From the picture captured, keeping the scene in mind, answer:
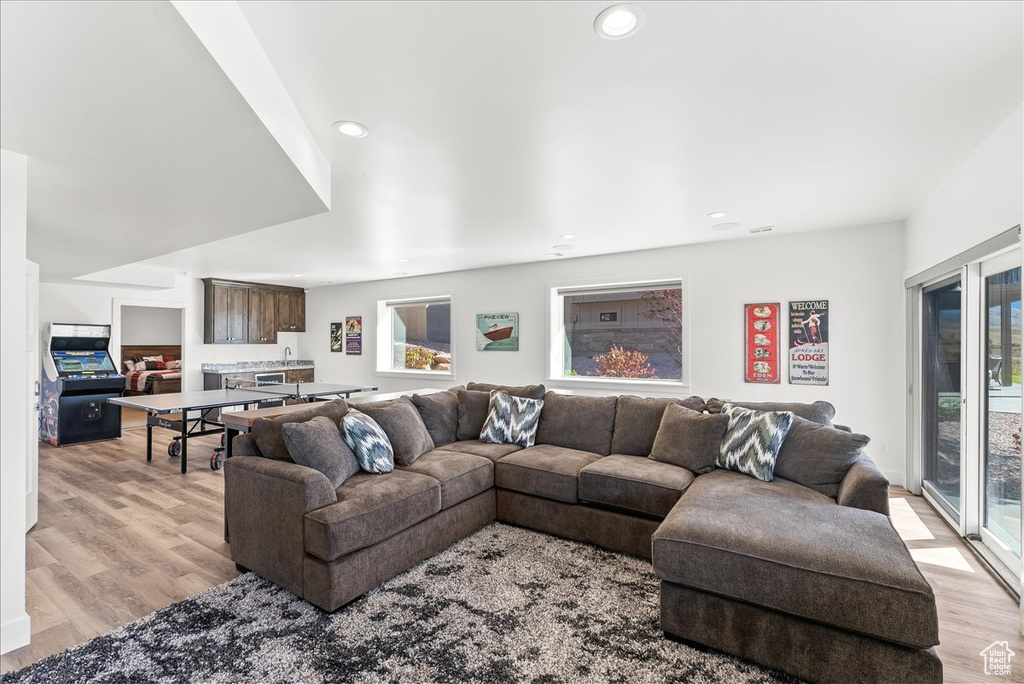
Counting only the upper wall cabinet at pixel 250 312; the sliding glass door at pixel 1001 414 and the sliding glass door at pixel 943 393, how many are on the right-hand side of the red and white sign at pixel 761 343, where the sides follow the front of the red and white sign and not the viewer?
1

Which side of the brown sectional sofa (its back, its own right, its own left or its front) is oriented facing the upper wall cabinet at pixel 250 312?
right

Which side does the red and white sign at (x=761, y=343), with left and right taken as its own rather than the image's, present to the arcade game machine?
right

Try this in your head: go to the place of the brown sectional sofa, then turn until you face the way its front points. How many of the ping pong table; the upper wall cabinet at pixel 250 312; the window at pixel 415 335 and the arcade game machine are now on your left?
0

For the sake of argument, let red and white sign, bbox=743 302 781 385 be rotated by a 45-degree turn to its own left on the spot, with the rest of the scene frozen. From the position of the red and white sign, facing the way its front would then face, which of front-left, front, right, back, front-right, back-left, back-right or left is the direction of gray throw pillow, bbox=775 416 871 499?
front-right

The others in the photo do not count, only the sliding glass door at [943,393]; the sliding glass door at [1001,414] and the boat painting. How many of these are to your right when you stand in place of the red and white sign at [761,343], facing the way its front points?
1

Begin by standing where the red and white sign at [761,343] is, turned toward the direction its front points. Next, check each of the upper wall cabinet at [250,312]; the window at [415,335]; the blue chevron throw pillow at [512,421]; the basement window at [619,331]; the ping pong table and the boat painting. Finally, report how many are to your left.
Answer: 0

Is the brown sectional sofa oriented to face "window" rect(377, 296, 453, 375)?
no

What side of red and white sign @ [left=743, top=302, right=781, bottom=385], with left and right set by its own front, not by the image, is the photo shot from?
front

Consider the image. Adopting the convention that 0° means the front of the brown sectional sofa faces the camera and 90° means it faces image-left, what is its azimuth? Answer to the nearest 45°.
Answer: approximately 45°

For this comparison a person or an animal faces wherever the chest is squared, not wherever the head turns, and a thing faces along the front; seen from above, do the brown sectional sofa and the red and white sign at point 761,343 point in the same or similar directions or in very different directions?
same or similar directions

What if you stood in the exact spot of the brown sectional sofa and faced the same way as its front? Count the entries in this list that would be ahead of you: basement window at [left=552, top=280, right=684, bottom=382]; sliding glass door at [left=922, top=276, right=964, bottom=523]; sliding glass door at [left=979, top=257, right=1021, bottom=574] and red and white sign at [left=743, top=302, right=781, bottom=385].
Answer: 0

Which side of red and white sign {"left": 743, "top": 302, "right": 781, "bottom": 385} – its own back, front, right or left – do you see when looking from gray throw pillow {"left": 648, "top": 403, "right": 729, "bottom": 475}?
front

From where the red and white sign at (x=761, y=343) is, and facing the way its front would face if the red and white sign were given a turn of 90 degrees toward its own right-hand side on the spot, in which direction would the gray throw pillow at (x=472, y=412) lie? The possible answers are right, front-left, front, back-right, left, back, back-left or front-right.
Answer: front-left

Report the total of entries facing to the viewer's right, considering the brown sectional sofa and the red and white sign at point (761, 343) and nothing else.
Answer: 0

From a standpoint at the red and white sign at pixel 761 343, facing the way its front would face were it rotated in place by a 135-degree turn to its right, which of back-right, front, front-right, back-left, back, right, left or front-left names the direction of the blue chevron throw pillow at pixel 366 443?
left

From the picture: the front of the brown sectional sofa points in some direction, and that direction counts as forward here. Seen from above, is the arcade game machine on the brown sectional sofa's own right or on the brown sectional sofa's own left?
on the brown sectional sofa's own right

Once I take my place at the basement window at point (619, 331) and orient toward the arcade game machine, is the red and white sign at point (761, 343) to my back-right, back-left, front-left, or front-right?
back-left
